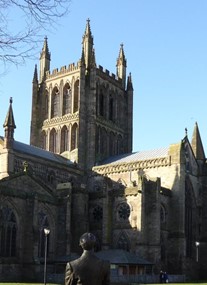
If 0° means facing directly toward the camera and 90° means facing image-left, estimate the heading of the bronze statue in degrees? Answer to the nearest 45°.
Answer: approximately 180°

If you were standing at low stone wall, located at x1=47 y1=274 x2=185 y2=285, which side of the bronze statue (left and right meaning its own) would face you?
front
